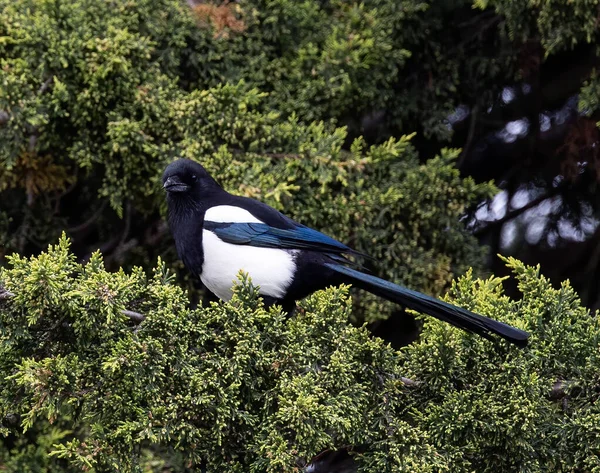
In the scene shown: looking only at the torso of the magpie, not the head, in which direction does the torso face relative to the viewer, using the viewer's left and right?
facing to the left of the viewer
